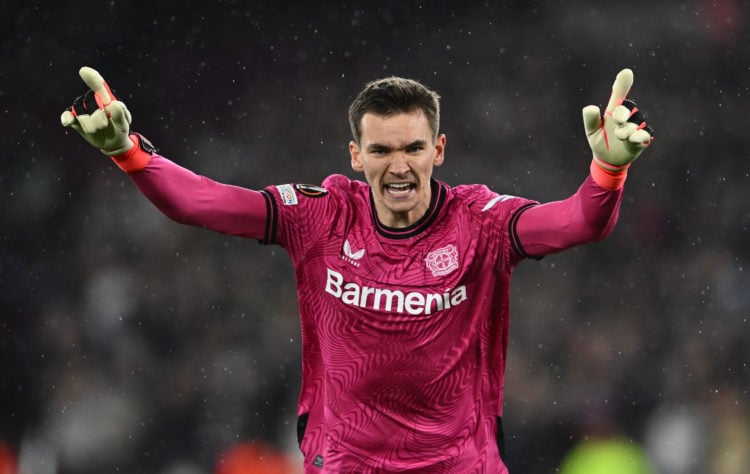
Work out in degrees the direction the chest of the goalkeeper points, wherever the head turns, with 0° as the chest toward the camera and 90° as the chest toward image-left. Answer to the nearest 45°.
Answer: approximately 0°

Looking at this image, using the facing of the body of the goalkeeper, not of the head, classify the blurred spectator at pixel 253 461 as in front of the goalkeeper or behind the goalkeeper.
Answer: behind
